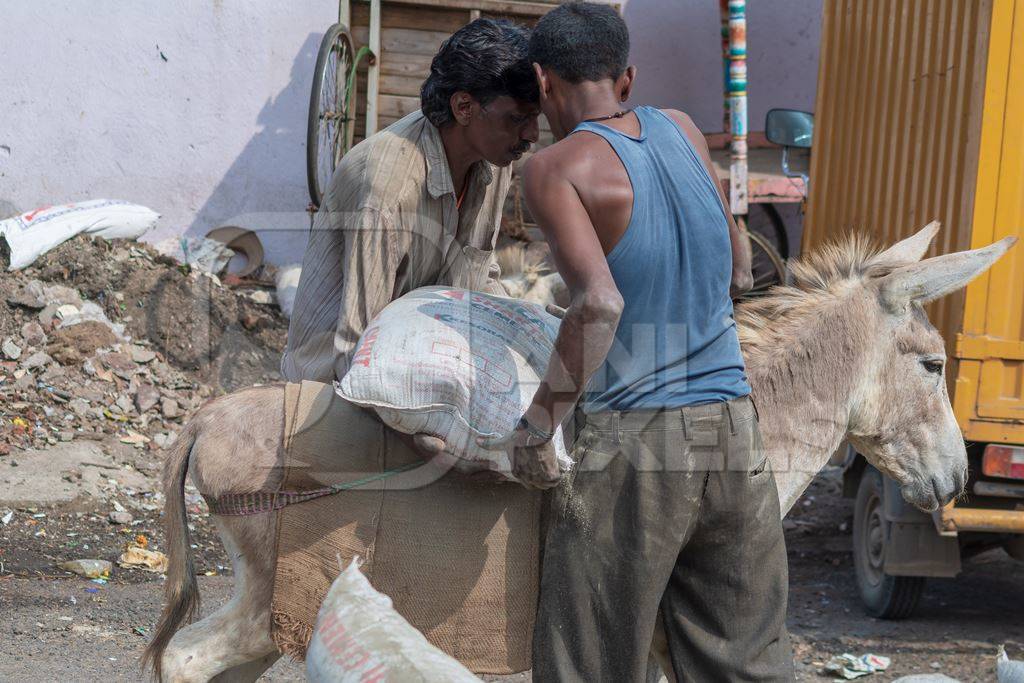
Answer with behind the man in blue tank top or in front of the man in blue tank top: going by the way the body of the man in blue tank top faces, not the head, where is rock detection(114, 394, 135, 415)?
in front

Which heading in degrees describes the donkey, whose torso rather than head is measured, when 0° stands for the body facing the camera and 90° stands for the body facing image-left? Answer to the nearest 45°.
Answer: approximately 270°

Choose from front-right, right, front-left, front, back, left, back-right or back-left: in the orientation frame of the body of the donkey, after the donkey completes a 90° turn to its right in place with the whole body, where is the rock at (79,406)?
back-right

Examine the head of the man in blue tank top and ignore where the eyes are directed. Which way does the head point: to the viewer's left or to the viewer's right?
to the viewer's left

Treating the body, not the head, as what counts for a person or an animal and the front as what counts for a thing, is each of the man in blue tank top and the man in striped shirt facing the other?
yes

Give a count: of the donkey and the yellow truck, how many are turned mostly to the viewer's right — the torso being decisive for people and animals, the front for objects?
1

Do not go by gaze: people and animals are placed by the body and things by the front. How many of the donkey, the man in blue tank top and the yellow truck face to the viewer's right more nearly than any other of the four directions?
1

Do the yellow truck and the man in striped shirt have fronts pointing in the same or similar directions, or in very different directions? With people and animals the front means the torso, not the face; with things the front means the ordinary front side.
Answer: very different directions

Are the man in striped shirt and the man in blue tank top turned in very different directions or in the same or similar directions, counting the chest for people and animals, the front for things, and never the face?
very different directions

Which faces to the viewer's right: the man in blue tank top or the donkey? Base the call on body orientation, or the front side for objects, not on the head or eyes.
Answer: the donkey

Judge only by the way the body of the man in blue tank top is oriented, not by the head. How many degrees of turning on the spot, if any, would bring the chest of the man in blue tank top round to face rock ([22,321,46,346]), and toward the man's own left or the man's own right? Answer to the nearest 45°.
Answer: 0° — they already face it
